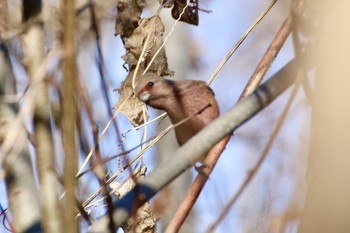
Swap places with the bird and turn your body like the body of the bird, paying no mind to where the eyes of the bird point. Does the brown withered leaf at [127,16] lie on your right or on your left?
on your right

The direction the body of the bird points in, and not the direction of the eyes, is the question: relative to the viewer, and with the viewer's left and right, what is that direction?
facing to the left of the viewer

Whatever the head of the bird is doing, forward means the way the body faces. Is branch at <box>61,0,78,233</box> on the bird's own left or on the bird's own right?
on the bird's own left
